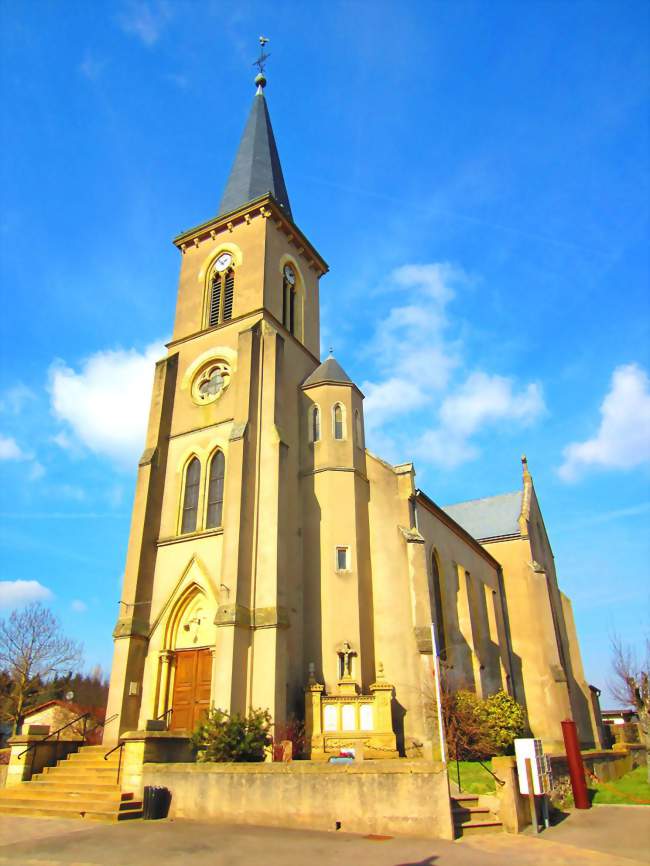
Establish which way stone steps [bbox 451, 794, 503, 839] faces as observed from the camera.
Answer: facing the viewer and to the right of the viewer

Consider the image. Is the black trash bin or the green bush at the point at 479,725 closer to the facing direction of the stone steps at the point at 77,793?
the black trash bin

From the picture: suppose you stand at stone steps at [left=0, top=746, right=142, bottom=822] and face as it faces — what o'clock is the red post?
The red post is roughly at 8 o'clock from the stone steps.

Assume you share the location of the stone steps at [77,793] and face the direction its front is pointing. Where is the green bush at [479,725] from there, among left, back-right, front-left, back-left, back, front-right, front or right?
back-left

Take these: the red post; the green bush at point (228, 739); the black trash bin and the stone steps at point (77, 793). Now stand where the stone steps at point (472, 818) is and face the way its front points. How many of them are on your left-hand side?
1

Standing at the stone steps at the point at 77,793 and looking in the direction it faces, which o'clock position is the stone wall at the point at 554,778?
The stone wall is roughly at 8 o'clock from the stone steps.

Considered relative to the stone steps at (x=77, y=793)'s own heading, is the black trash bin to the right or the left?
on its left

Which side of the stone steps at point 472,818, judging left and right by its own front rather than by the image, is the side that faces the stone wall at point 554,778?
left

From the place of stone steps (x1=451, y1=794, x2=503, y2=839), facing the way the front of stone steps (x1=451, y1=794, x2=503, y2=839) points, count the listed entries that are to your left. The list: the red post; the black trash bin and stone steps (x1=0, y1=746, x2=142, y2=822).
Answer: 1

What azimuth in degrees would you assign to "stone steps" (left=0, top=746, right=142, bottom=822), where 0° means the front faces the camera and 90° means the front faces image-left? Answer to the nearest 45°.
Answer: approximately 45°

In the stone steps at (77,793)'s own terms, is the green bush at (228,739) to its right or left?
on its left

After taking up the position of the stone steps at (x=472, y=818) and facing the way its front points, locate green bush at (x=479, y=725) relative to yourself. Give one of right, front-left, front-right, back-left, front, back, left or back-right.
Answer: back-left

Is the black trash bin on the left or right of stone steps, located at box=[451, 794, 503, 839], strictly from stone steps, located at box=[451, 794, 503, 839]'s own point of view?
on its right

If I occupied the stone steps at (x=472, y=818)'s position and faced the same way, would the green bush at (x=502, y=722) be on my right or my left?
on my left

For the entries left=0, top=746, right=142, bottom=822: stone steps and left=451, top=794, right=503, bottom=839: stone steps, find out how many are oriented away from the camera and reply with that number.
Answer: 0

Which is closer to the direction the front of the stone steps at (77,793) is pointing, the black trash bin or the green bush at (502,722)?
the black trash bin

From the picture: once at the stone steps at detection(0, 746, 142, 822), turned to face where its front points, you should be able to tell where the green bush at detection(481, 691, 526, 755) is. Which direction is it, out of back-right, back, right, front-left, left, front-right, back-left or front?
back-left
